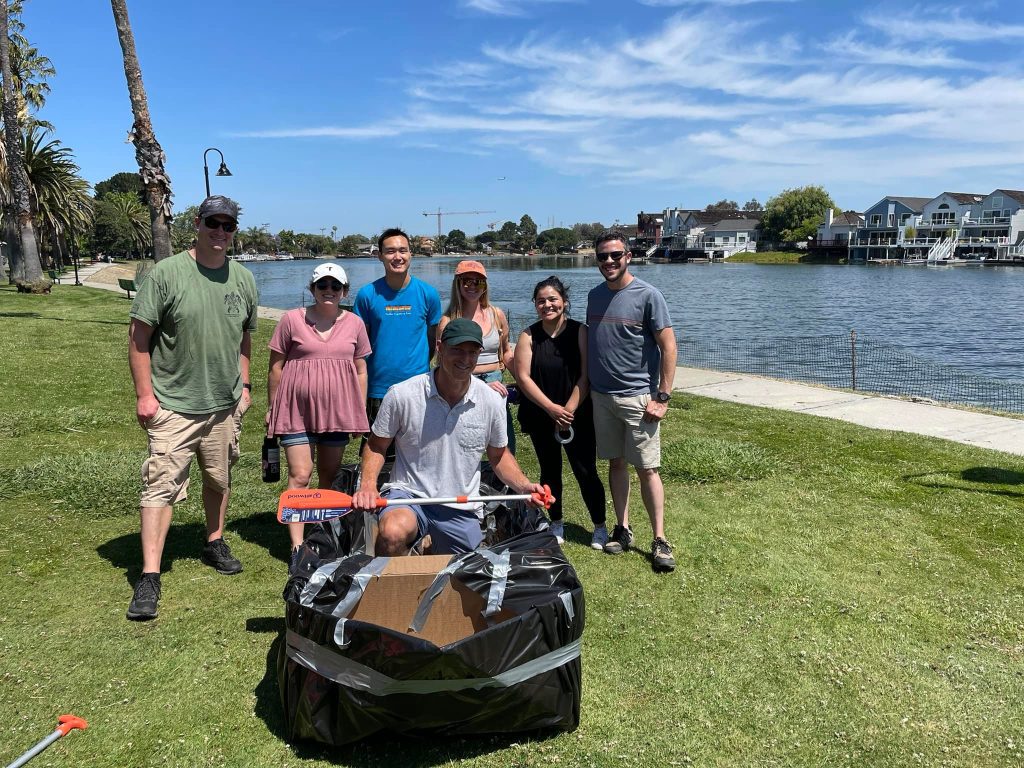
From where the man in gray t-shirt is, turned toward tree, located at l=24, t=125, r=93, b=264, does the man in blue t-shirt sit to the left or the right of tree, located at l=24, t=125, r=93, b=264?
left

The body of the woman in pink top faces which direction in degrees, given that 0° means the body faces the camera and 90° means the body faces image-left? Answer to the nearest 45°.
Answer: approximately 0°

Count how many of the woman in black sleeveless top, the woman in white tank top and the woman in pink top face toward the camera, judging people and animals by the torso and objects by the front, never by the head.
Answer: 3

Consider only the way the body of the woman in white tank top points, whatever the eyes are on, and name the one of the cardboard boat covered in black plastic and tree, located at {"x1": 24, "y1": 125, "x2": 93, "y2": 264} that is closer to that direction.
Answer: the cardboard boat covered in black plastic

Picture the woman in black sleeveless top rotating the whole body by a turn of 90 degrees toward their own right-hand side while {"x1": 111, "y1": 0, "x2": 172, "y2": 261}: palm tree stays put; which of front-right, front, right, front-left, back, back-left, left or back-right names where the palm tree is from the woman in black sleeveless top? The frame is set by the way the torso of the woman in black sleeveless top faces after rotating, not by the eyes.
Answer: front-right

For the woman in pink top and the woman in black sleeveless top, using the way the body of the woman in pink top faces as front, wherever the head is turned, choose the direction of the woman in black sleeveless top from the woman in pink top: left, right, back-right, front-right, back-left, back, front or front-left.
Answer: left
